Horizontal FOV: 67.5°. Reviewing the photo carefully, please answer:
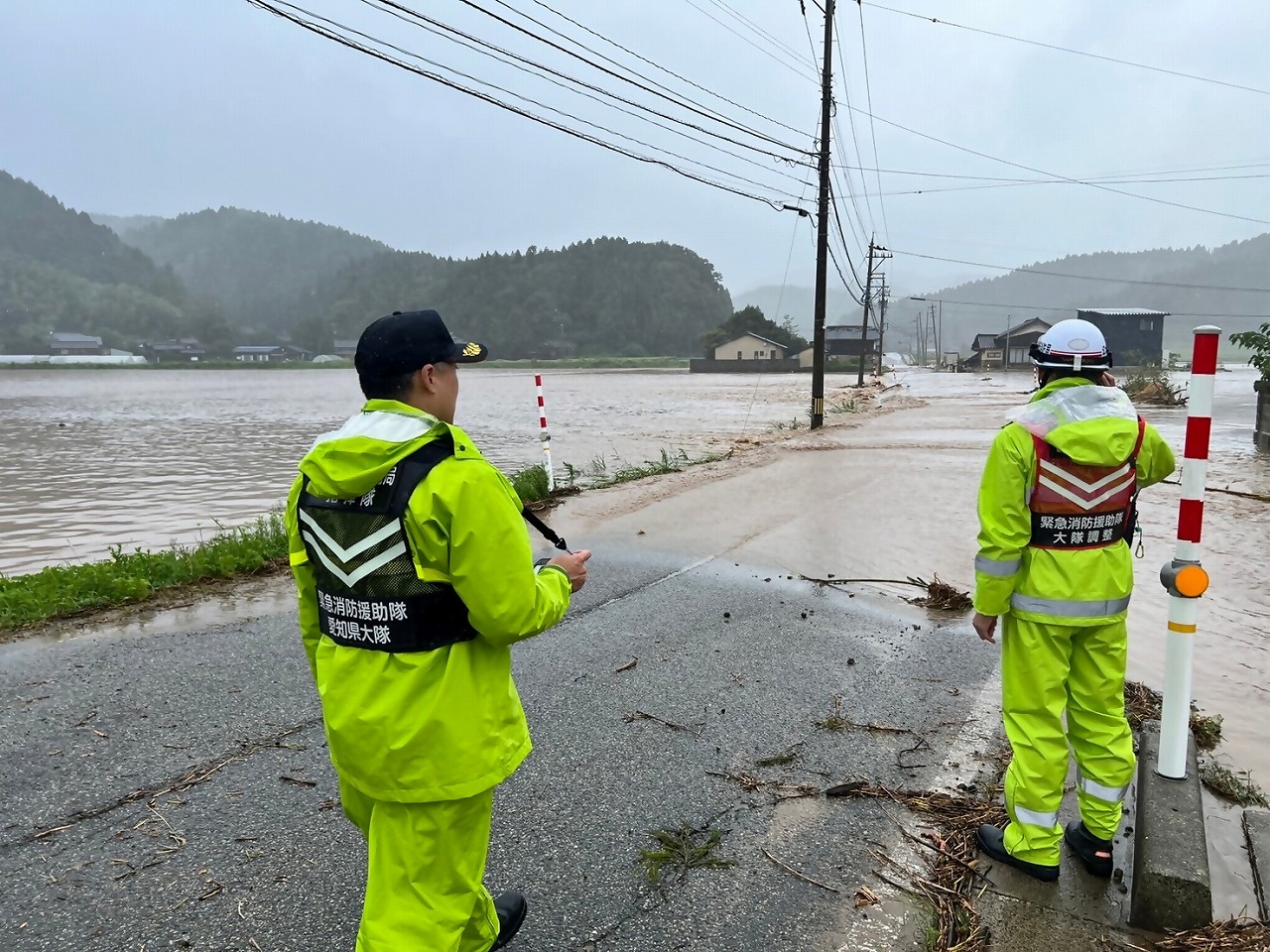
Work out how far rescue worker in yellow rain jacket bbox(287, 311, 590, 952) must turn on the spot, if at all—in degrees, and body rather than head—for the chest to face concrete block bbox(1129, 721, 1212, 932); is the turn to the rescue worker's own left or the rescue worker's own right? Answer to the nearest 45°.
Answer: approximately 45° to the rescue worker's own right

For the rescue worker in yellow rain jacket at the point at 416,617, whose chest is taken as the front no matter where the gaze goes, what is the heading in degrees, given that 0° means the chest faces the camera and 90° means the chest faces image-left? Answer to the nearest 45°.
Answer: approximately 225°

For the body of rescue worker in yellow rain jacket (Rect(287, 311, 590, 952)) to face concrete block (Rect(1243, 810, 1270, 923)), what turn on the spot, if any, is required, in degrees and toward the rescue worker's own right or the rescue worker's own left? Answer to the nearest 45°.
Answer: approximately 45° to the rescue worker's own right

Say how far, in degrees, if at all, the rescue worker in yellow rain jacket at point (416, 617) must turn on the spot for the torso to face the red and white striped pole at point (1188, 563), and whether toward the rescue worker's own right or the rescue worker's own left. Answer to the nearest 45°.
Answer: approximately 45° to the rescue worker's own right

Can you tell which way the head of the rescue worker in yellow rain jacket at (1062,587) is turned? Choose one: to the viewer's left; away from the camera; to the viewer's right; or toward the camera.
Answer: away from the camera
